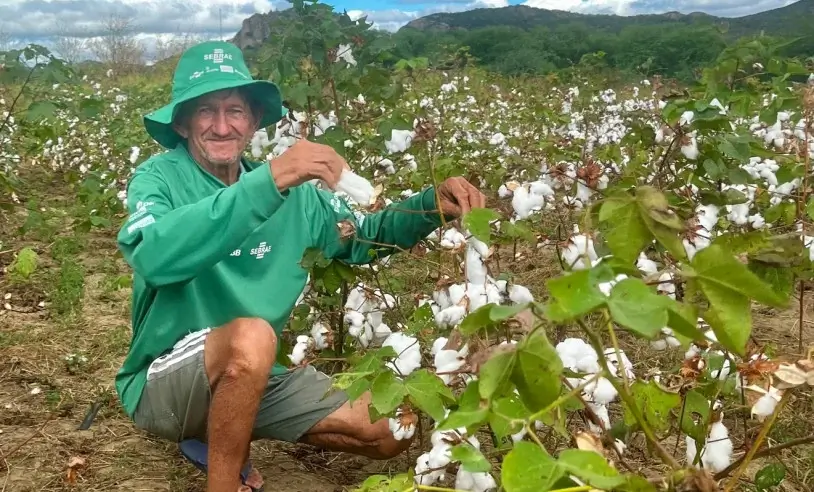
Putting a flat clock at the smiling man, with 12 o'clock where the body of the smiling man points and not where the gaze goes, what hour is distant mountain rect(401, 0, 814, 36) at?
The distant mountain is roughly at 8 o'clock from the smiling man.

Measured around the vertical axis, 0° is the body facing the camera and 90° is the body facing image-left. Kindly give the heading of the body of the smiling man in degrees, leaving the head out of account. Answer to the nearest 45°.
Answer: approximately 315°
